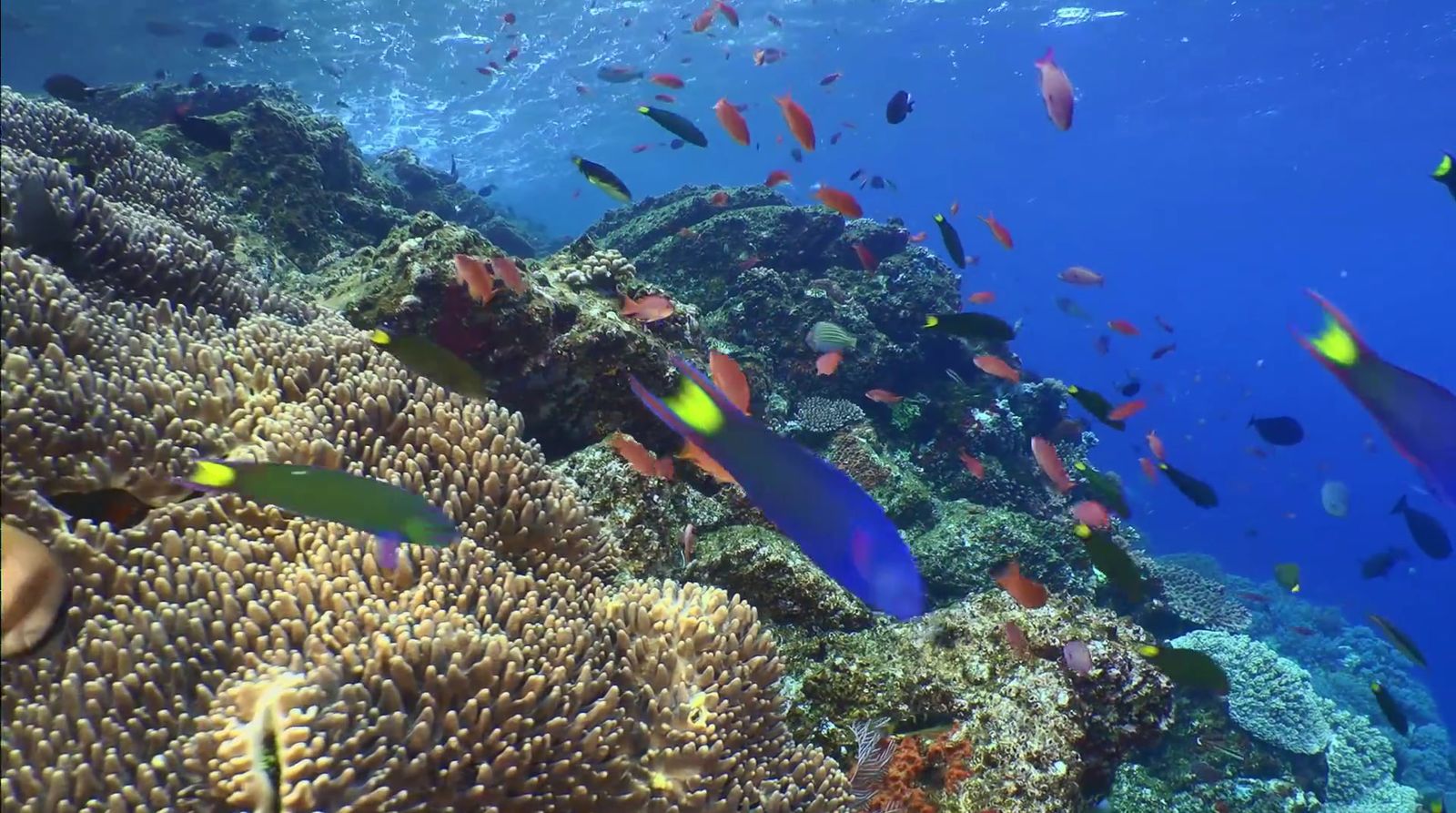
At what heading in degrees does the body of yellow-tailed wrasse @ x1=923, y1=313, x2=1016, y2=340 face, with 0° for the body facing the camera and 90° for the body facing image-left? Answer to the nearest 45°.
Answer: approximately 270°

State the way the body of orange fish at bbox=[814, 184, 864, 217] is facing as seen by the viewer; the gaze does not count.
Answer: to the viewer's right

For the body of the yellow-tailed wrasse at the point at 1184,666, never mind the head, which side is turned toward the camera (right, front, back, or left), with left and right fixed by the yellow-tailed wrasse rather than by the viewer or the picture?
right

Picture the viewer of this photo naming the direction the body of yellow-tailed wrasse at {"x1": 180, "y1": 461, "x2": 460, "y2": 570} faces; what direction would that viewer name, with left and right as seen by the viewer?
facing to the right of the viewer
